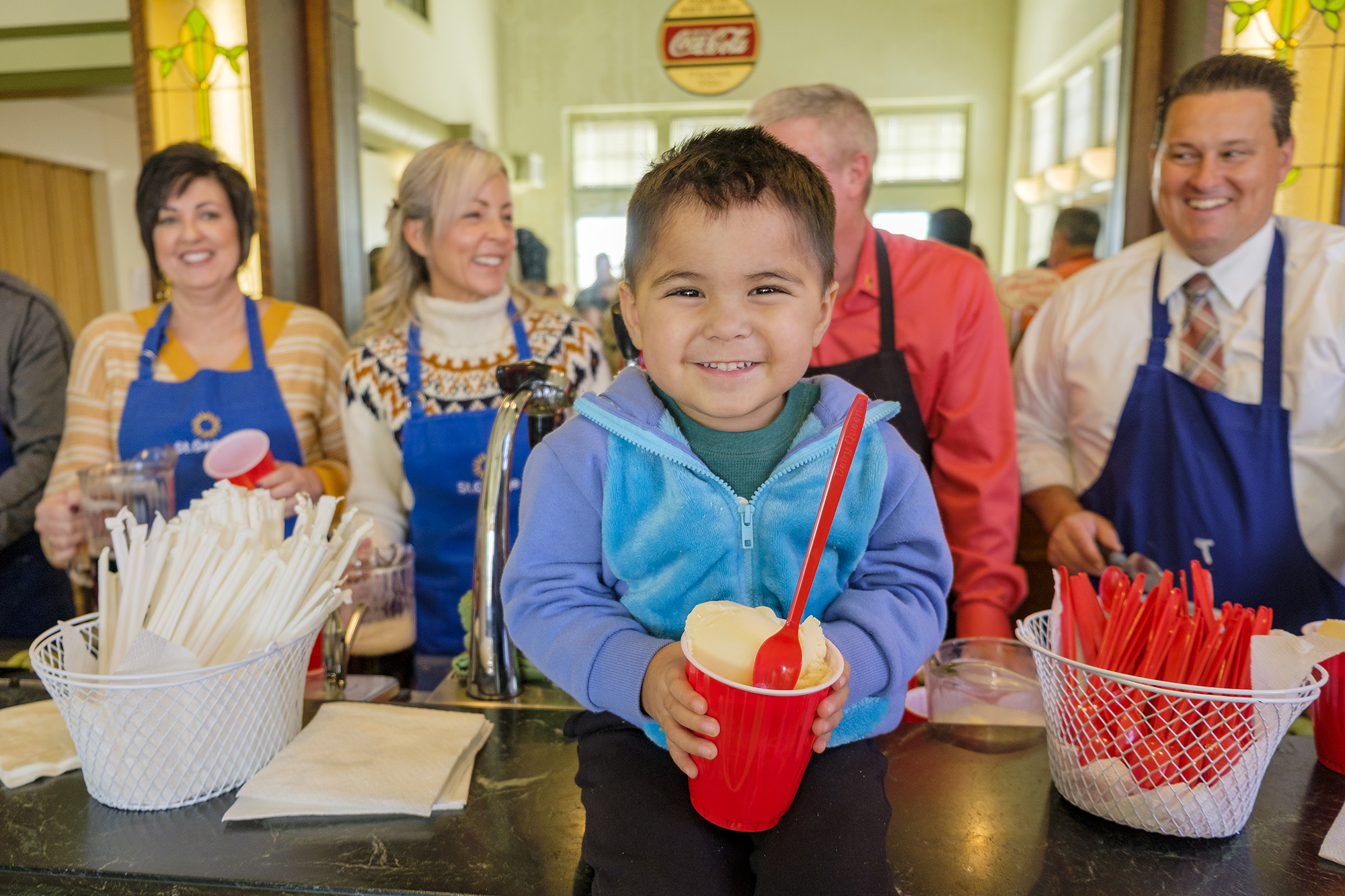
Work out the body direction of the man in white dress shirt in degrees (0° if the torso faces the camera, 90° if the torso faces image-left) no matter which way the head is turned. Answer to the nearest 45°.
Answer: approximately 0°

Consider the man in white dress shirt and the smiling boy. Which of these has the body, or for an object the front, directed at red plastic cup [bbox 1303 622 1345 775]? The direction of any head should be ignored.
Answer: the man in white dress shirt

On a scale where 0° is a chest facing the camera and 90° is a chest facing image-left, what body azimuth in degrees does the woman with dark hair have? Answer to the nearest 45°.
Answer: approximately 0°

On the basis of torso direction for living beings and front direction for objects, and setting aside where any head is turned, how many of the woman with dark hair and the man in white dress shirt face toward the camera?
2

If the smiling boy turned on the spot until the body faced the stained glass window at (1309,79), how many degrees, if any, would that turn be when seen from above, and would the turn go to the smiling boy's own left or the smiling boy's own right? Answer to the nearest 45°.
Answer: approximately 135° to the smiling boy's own left

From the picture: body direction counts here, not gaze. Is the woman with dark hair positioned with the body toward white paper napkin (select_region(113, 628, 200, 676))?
yes
